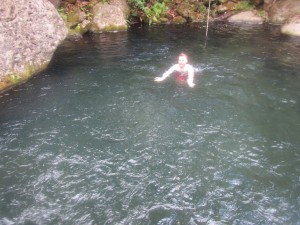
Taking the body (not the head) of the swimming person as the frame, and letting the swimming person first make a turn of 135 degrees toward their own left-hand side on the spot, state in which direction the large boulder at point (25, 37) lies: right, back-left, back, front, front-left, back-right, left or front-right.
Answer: back-left

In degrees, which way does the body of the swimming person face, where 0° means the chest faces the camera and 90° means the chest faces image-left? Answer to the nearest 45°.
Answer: approximately 0°

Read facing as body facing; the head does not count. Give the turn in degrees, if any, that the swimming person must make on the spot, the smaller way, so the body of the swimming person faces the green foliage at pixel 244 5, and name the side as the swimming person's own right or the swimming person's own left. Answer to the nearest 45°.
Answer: approximately 180°

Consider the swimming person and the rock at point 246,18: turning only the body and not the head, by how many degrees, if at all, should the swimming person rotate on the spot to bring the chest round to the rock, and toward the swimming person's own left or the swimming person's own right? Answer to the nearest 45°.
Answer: approximately 180°

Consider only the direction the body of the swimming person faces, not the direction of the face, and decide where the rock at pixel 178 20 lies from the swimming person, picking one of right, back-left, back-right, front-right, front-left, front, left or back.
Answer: back

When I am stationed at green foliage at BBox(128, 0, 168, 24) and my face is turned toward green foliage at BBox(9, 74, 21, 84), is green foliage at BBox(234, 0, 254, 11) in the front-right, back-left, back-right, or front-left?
back-left

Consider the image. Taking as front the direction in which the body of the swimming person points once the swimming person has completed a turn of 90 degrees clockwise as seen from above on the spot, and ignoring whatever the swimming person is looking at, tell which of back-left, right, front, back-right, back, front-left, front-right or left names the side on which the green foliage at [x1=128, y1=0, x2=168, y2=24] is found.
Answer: right

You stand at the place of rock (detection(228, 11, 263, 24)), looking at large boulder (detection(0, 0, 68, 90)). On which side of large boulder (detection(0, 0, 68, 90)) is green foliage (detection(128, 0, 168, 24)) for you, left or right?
right

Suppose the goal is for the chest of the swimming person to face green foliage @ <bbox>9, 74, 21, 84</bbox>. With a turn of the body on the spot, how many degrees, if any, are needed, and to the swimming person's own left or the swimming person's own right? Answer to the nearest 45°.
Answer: approximately 90° to the swimming person's own right

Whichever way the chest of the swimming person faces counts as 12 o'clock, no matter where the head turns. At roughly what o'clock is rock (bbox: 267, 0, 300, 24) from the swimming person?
The rock is roughly at 7 o'clock from the swimming person.

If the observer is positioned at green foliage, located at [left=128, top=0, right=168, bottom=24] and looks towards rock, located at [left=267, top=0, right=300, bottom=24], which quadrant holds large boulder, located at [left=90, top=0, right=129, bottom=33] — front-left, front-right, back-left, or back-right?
back-right

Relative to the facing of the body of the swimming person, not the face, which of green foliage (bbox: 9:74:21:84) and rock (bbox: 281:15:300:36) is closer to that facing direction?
the green foliage
